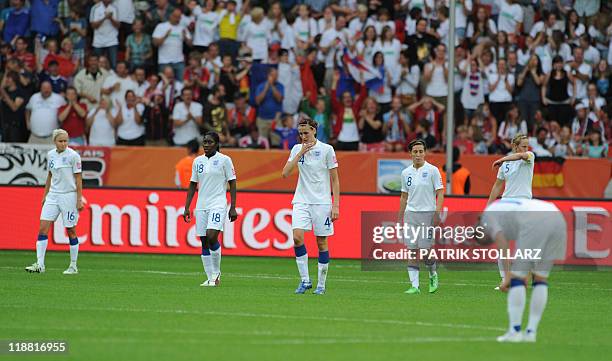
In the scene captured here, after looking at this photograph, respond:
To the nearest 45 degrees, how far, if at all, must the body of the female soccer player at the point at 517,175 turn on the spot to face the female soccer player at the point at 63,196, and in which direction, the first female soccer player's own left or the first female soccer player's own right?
approximately 45° to the first female soccer player's own right

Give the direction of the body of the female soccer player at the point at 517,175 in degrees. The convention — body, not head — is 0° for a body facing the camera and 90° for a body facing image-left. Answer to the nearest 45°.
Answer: approximately 45°

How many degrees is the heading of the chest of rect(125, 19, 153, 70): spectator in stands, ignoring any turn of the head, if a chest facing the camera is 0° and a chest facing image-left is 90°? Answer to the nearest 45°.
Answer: approximately 0°

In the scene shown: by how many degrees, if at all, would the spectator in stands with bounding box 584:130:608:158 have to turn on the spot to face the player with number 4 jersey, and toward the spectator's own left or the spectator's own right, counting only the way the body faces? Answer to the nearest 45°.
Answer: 0° — they already face them

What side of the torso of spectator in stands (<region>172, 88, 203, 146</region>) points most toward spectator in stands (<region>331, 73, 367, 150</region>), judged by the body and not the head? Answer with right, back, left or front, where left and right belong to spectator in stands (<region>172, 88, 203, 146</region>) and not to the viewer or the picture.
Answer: left

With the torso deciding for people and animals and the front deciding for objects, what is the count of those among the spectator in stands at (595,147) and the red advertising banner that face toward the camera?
2

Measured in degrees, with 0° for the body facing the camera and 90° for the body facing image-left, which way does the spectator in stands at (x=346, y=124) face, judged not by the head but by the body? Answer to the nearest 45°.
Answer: approximately 0°

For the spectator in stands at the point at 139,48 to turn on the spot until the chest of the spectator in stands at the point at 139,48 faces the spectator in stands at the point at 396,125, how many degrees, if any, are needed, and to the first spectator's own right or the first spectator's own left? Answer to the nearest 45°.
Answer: approximately 90° to the first spectator's own left

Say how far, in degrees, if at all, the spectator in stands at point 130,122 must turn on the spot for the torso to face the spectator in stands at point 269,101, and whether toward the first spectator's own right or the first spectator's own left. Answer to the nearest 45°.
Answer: approximately 90° to the first spectator's own left
